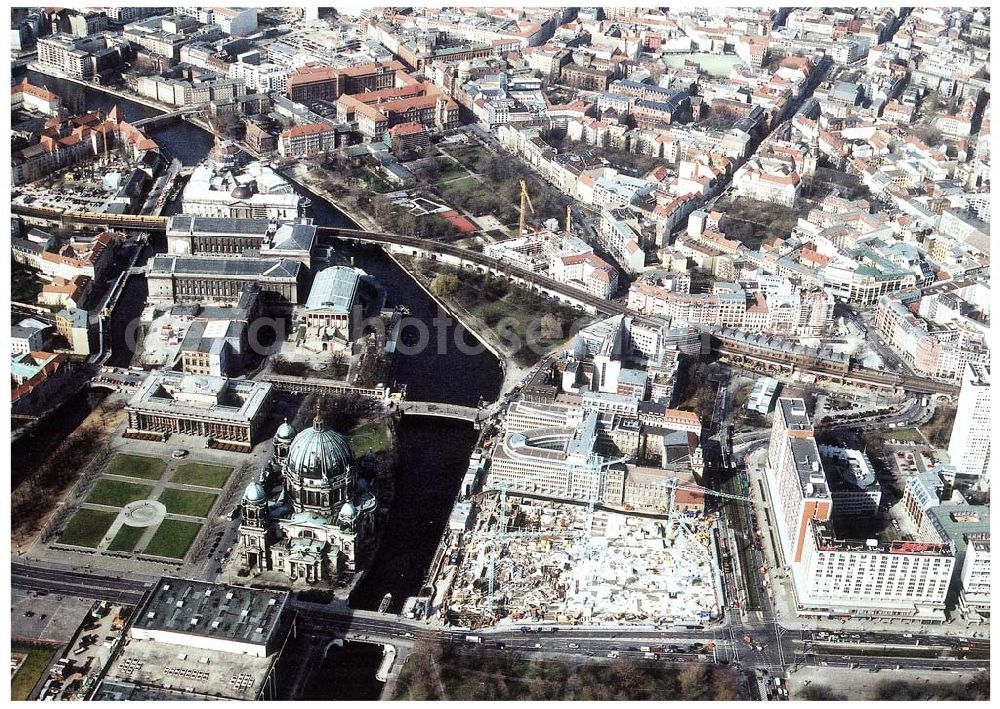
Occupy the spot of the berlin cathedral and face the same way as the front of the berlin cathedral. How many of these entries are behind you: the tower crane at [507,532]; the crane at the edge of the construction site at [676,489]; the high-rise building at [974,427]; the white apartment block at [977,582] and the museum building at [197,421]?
4

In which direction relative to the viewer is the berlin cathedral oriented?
to the viewer's left

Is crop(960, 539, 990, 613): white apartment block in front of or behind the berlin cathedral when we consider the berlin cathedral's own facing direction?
behind

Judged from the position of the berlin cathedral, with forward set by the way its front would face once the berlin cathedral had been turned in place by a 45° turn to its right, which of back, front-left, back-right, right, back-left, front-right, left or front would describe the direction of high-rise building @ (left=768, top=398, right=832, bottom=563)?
back-right

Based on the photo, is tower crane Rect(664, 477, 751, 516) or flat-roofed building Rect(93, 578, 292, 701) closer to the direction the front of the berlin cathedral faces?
the flat-roofed building

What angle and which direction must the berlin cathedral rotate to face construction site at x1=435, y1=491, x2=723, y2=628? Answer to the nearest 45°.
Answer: approximately 180°

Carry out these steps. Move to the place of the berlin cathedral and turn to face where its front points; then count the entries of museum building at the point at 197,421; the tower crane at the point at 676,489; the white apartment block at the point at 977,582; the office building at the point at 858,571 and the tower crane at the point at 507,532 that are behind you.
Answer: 4

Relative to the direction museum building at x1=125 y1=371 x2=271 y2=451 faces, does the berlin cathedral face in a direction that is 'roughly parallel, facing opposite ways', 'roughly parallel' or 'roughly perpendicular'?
roughly perpendicular

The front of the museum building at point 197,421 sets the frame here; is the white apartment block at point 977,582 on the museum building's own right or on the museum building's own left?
on the museum building's own left

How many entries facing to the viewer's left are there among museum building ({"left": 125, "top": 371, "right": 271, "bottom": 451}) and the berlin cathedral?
1

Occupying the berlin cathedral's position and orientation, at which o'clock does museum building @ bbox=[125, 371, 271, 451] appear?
The museum building is roughly at 2 o'clock from the berlin cathedral.

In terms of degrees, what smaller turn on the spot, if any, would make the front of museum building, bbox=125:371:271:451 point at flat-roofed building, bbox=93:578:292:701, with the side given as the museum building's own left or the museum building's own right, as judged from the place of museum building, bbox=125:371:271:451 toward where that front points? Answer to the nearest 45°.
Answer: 0° — it already faces it

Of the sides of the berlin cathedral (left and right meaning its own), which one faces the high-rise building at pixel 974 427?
back
